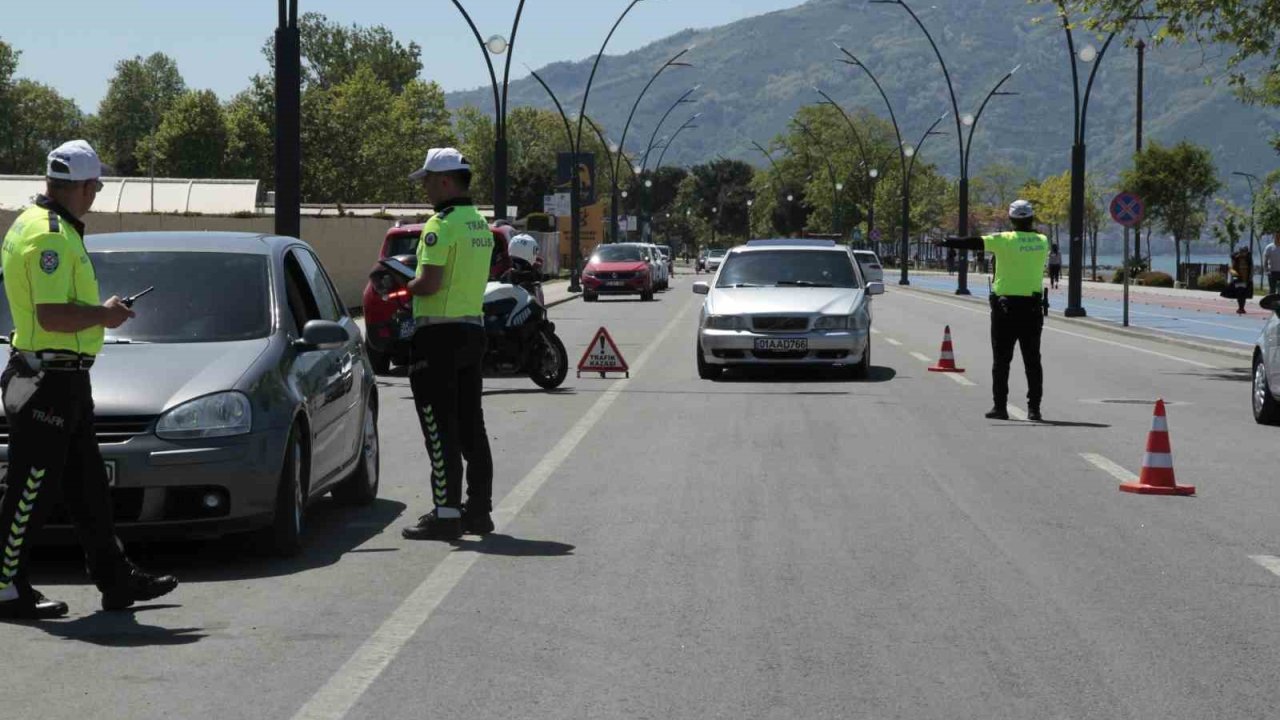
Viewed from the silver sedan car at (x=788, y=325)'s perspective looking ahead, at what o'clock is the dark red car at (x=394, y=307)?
The dark red car is roughly at 3 o'clock from the silver sedan car.

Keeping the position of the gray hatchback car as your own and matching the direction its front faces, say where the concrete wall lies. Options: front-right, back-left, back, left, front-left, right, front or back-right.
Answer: back-right

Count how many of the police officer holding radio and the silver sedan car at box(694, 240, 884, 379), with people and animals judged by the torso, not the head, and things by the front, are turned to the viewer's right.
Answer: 1

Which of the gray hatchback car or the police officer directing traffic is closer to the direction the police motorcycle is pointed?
the police officer directing traffic

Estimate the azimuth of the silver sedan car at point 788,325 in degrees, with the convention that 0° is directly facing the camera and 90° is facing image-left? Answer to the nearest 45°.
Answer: approximately 0°

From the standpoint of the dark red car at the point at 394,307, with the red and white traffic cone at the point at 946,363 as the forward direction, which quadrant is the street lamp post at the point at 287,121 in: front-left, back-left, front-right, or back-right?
back-left

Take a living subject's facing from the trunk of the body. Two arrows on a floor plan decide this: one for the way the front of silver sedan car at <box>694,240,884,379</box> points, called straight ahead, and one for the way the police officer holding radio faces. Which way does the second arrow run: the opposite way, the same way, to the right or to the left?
to the left

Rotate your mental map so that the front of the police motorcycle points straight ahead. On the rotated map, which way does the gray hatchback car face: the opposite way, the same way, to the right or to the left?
to the right

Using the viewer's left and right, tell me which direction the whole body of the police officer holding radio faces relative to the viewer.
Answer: facing to the right of the viewer

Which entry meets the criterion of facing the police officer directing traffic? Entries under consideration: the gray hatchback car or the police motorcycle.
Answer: the police motorcycle

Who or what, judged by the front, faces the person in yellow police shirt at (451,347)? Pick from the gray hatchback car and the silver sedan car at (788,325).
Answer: the silver sedan car
